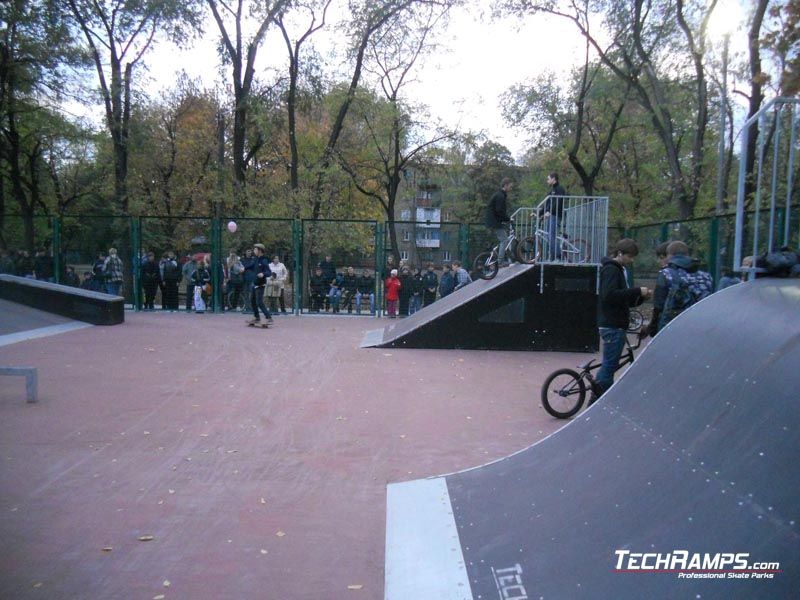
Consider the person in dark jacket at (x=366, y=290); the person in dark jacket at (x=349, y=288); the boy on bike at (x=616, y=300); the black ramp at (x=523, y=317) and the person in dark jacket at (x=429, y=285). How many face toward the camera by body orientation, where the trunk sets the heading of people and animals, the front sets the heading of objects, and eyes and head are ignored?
3

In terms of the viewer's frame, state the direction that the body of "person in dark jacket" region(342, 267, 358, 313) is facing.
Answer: toward the camera

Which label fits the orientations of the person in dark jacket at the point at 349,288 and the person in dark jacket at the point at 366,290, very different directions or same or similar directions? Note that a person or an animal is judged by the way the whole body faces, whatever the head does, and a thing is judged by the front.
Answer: same or similar directions

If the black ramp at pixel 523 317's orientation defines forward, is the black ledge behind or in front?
in front

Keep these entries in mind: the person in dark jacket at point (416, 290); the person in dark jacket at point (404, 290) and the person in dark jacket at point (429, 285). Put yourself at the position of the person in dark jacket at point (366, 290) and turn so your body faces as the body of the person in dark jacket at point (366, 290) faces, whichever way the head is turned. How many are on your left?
3

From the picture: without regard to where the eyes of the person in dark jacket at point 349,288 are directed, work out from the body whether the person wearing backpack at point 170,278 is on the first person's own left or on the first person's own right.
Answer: on the first person's own right

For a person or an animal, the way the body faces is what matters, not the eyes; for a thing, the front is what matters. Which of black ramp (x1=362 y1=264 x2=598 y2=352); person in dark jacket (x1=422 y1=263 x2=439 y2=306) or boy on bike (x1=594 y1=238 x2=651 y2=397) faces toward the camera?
the person in dark jacket

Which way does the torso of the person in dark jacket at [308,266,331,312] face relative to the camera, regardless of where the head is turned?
toward the camera

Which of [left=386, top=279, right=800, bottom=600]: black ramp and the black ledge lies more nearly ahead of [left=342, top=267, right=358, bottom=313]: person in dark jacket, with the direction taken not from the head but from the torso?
the black ramp

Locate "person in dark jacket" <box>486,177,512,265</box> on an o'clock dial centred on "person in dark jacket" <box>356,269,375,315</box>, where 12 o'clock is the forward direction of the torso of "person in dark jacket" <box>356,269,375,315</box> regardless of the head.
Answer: "person in dark jacket" <box>486,177,512,265</box> is roughly at 11 o'clock from "person in dark jacket" <box>356,269,375,315</box>.

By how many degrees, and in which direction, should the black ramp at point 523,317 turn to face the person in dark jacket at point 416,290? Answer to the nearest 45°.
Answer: approximately 45° to its right

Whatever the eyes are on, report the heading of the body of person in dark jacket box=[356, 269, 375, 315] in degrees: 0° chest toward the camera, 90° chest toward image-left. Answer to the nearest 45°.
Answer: approximately 0°

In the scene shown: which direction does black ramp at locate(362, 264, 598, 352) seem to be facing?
to the viewer's left

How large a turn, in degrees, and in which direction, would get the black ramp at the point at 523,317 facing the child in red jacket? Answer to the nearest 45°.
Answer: approximately 45° to its right
